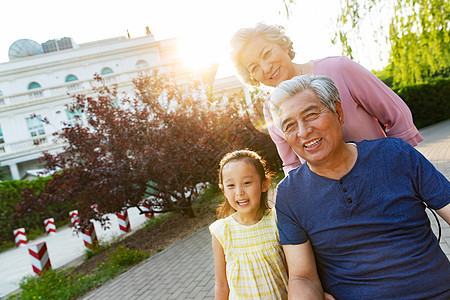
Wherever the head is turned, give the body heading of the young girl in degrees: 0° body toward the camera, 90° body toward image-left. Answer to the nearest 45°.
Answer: approximately 0°

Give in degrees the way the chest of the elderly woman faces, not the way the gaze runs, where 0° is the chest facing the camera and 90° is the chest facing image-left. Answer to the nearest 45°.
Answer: approximately 0°

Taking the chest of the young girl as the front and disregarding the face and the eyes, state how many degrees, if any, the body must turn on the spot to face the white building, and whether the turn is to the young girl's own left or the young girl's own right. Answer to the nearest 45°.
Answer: approximately 135° to the young girl's own right

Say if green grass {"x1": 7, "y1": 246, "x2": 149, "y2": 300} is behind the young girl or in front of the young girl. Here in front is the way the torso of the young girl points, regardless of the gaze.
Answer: behind

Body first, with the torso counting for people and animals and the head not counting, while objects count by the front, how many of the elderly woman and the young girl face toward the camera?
2

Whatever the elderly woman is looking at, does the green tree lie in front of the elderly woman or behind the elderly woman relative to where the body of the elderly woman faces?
behind

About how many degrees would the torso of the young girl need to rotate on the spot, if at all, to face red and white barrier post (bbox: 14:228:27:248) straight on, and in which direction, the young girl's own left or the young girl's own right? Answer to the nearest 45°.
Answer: approximately 135° to the young girl's own right

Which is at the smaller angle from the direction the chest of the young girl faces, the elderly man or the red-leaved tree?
the elderly man

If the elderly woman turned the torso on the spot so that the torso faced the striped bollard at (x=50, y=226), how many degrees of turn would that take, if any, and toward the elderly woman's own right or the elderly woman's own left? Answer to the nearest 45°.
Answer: approximately 135° to the elderly woman's own right

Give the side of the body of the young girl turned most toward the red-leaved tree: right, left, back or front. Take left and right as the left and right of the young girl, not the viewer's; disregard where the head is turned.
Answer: back
